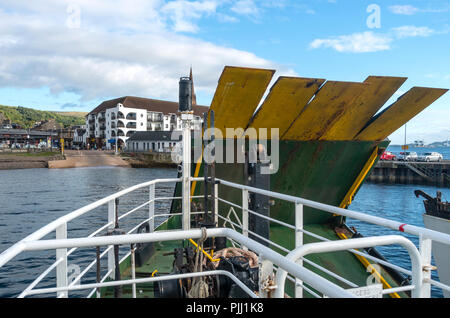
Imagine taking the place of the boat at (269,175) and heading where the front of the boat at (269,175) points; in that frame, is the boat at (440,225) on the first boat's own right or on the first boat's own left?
on the first boat's own right

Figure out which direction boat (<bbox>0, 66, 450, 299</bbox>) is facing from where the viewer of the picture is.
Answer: facing away from the viewer
